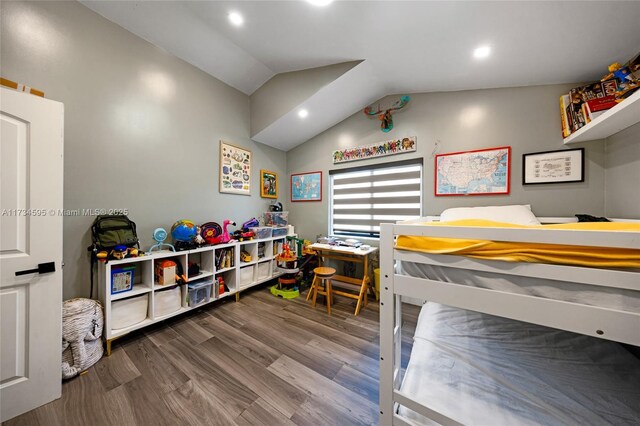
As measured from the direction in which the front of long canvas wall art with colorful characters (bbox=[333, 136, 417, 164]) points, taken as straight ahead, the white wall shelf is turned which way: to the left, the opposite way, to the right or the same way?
to the right

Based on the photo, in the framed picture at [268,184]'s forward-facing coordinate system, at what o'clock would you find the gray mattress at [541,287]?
The gray mattress is roughly at 1 o'clock from the framed picture.

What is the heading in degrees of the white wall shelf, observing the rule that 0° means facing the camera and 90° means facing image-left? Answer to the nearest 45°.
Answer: approximately 45°

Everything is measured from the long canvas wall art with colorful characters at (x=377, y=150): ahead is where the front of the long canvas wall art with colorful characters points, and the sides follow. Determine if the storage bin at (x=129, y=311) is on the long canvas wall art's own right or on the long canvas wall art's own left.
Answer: on the long canvas wall art's own right

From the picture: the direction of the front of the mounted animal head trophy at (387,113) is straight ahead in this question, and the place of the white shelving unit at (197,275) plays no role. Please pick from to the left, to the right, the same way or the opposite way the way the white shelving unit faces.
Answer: to the left

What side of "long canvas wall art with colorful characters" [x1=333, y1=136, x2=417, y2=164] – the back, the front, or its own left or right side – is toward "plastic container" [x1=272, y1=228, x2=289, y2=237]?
right

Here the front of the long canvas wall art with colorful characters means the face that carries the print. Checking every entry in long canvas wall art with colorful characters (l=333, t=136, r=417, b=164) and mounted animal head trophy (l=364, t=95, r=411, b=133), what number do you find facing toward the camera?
2

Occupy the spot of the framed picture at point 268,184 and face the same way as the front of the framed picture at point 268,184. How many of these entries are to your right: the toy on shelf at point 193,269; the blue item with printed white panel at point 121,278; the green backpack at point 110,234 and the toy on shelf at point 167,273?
4
